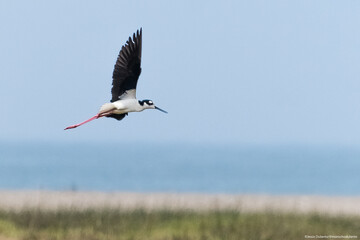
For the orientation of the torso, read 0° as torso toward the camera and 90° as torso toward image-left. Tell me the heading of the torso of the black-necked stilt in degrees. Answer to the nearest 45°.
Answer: approximately 270°
